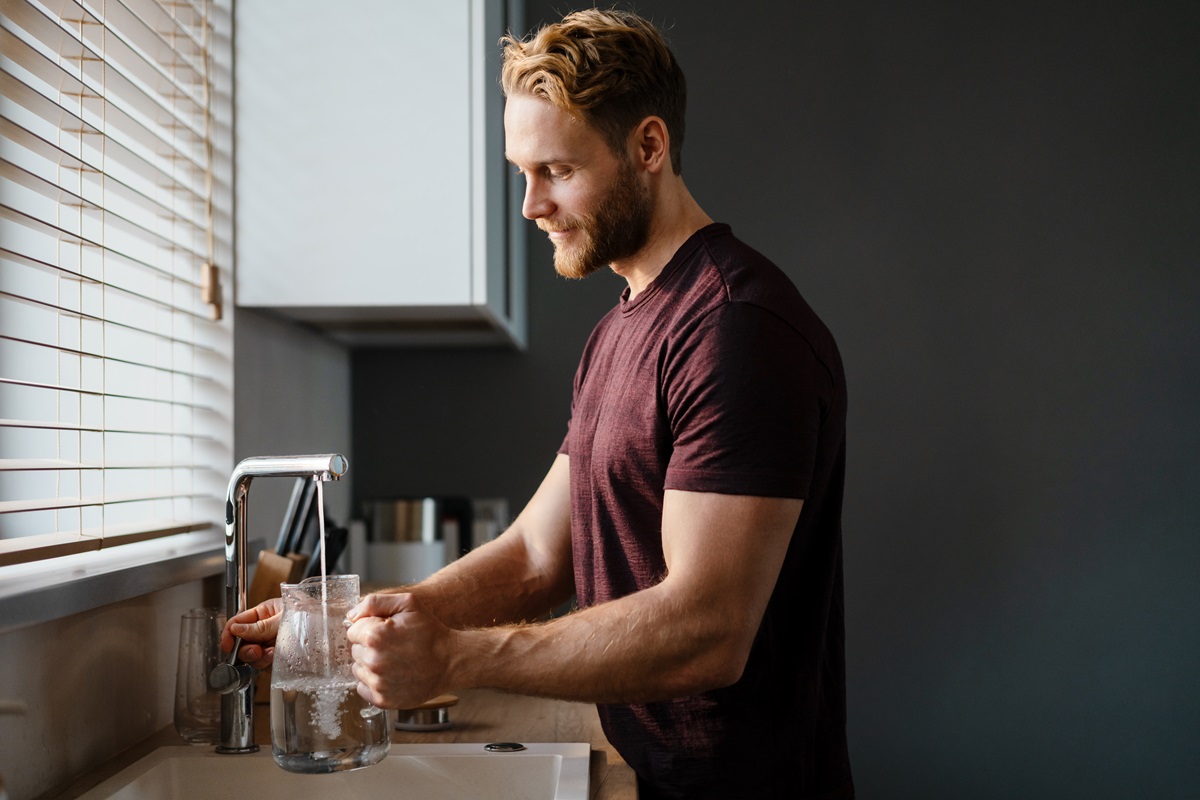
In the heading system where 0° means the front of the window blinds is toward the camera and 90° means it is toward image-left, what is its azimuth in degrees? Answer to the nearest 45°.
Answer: approximately 315°

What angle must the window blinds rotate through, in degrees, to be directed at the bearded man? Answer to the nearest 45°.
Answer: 0° — it already faces them

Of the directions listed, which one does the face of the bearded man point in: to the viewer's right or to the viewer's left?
to the viewer's left

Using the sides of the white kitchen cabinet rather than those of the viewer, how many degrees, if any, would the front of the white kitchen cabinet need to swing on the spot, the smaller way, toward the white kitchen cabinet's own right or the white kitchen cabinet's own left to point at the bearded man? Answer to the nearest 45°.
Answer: approximately 45° to the white kitchen cabinet's own right

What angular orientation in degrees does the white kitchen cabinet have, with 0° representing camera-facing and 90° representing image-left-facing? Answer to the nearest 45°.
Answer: approximately 270°

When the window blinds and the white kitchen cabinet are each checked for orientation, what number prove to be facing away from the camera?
0
